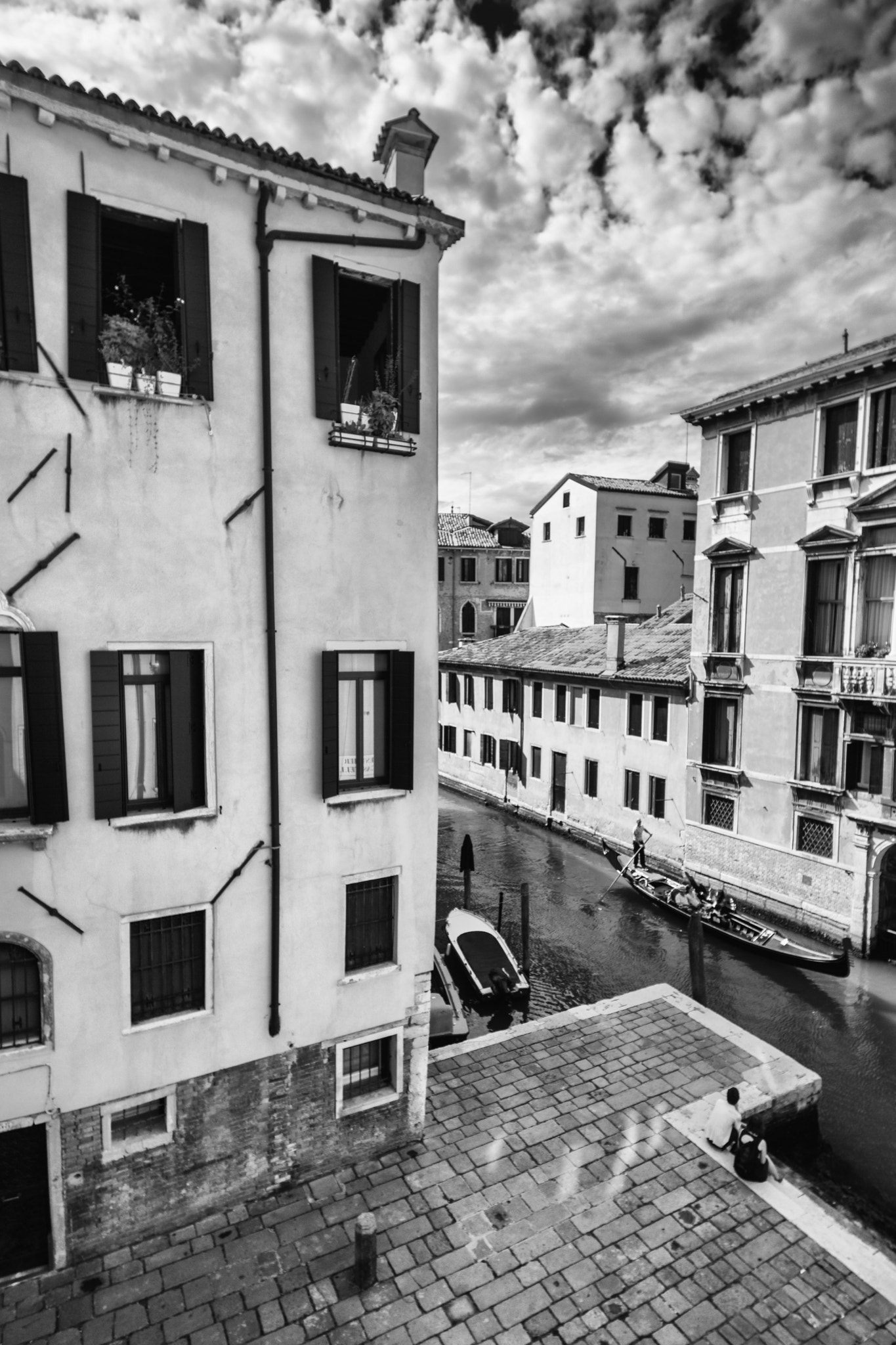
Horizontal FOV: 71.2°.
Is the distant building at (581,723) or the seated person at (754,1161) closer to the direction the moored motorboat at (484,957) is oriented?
the distant building

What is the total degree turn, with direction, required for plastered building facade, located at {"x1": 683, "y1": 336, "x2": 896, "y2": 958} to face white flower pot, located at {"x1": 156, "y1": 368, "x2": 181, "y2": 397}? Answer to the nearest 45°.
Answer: approximately 45° to its left

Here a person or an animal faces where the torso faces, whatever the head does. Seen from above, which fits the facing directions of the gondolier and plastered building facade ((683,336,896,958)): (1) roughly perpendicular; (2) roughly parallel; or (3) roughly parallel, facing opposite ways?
roughly perpendicular

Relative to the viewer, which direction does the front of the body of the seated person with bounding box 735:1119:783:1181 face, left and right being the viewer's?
facing away from the viewer and to the right of the viewer

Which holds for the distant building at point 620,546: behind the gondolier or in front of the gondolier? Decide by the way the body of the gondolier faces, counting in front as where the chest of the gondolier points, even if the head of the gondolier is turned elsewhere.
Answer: behind

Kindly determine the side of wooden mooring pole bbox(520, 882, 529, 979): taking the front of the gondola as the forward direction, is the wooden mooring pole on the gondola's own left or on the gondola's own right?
on the gondola's own right

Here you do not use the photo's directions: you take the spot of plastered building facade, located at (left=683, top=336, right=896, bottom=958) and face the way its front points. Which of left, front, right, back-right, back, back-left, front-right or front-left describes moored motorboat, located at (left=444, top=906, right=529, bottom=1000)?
front

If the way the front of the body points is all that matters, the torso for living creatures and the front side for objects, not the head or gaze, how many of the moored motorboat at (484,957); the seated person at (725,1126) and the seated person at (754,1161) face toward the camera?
0

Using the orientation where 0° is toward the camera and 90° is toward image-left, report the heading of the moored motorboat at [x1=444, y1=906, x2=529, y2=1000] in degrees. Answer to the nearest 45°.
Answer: approximately 135°

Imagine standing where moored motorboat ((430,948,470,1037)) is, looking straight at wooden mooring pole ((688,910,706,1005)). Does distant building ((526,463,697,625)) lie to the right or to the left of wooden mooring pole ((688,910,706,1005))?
left

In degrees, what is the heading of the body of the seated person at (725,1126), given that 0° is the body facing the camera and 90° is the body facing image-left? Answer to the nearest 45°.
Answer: approximately 225°

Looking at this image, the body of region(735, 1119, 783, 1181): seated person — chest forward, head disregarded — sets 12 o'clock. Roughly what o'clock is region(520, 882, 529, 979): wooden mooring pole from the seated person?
The wooden mooring pole is roughly at 9 o'clock from the seated person.

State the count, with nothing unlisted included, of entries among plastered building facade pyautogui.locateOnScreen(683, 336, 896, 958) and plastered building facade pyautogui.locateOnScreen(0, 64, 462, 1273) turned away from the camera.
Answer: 0

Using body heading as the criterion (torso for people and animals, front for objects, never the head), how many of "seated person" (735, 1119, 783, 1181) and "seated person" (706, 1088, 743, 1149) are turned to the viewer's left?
0
